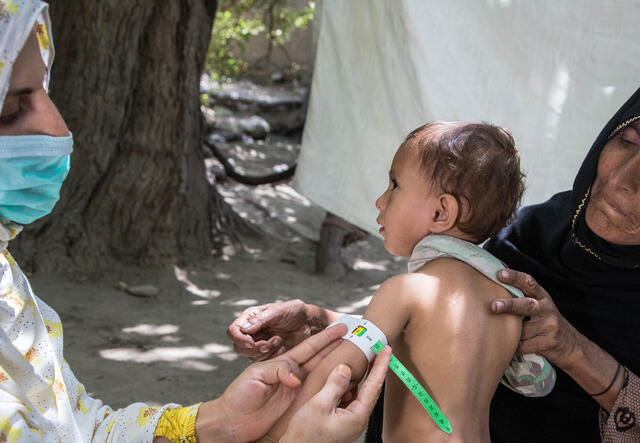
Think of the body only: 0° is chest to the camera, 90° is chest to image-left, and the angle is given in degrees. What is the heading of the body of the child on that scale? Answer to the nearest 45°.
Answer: approximately 135°

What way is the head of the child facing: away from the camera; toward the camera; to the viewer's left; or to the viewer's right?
to the viewer's left
